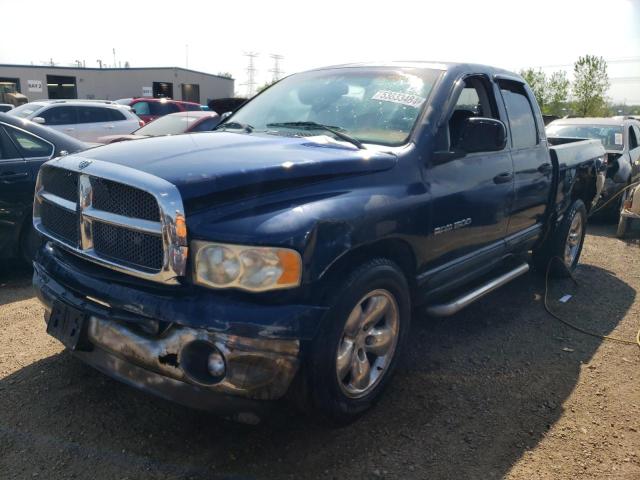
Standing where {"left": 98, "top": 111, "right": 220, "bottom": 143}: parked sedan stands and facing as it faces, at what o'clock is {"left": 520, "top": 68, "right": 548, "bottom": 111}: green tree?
The green tree is roughly at 6 o'clock from the parked sedan.

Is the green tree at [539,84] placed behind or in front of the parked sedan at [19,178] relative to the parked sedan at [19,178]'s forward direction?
behind

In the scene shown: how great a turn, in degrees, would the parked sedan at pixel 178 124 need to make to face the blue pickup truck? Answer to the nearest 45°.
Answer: approximately 45° to its left

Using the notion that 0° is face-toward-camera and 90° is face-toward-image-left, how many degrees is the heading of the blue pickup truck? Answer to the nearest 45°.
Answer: approximately 45°

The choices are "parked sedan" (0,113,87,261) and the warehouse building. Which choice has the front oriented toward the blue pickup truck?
the warehouse building

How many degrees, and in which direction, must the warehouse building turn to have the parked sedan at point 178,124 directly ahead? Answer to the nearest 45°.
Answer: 0° — it already faces it

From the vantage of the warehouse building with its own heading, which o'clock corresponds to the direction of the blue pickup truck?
The blue pickup truck is roughly at 12 o'clock from the warehouse building.

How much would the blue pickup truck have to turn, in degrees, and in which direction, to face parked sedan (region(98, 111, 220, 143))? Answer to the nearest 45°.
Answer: approximately 135° to its right

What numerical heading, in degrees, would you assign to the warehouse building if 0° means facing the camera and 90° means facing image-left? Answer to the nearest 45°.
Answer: approximately 0°

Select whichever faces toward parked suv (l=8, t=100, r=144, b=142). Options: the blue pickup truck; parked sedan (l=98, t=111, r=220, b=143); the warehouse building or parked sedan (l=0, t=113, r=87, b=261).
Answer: the warehouse building

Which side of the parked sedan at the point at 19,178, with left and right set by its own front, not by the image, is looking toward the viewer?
left

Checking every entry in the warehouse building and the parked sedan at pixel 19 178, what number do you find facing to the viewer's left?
1

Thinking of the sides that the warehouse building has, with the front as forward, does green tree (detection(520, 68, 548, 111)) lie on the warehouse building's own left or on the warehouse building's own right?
on the warehouse building's own left
